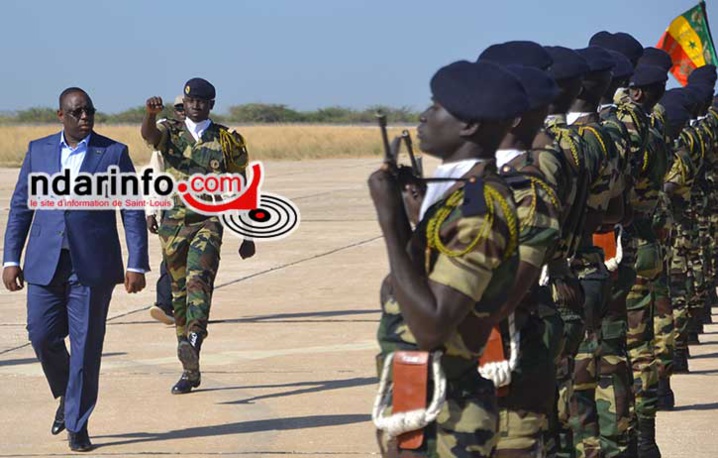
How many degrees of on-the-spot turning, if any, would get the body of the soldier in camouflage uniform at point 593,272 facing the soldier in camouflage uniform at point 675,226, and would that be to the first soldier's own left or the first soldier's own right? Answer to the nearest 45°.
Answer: approximately 90° to the first soldier's own right

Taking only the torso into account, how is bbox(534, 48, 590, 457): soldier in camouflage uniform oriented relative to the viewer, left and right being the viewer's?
facing to the left of the viewer

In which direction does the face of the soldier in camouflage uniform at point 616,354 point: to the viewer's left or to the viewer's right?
to the viewer's left

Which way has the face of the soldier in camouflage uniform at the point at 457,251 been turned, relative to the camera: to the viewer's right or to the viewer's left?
to the viewer's left

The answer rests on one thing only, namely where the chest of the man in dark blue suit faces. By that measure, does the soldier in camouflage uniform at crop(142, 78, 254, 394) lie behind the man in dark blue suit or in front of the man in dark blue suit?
behind

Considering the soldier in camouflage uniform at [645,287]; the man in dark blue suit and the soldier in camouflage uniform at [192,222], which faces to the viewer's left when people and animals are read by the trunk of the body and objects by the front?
the soldier in camouflage uniform at [645,287]

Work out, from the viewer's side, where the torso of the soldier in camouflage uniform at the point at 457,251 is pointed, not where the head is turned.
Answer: to the viewer's left

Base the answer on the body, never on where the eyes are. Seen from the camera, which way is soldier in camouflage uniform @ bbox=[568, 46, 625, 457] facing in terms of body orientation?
to the viewer's left

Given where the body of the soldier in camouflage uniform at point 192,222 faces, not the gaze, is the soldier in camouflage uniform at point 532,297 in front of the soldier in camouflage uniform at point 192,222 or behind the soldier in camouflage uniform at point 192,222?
in front

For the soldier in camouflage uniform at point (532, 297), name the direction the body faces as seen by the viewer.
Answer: to the viewer's left

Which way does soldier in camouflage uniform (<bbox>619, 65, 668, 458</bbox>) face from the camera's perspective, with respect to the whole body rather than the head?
to the viewer's left

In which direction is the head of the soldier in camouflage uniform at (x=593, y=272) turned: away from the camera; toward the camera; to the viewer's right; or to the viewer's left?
to the viewer's left

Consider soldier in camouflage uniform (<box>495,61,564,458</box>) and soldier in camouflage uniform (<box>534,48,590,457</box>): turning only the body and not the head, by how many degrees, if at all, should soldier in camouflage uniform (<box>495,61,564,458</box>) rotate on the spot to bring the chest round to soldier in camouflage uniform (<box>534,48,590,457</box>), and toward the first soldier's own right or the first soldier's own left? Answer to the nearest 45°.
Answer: approximately 90° to the first soldier's own right

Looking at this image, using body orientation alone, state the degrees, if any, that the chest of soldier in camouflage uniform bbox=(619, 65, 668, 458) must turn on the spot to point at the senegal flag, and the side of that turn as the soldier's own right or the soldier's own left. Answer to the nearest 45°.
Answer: approximately 90° to the soldier's own right

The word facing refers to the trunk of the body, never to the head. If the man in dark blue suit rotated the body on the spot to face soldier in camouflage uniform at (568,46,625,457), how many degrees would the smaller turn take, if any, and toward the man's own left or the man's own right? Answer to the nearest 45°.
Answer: approximately 45° to the man's own left
